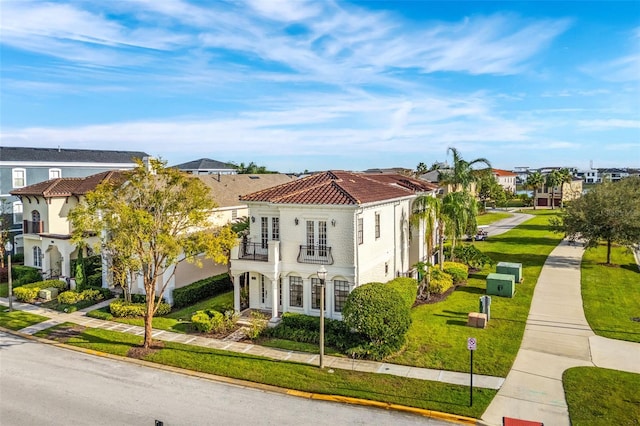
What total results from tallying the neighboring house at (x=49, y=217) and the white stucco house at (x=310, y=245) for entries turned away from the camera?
0

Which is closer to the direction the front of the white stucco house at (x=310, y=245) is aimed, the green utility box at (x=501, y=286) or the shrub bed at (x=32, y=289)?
the shrub bed

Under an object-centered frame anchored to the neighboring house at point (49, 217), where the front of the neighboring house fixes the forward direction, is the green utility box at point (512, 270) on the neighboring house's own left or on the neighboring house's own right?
on the neighboring house's own left

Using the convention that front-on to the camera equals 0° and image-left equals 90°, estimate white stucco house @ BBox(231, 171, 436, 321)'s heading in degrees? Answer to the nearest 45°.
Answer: approximately 45°

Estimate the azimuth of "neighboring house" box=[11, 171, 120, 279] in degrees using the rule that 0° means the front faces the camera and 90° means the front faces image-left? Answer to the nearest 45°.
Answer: approximately 45°

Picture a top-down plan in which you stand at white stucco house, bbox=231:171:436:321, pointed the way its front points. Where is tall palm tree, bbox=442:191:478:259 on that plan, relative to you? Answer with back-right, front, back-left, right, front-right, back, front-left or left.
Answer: back

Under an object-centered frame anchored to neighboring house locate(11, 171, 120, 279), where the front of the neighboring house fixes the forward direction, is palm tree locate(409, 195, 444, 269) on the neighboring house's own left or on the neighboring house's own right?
on the neighboring house's own left

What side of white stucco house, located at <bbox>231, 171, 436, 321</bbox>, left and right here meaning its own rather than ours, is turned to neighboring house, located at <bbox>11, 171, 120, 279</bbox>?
right

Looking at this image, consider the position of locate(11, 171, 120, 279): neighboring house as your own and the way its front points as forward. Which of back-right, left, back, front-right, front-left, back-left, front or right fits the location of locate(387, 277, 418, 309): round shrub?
left

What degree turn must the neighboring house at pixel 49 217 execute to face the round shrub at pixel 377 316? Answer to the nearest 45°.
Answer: approximately 90° to its left
